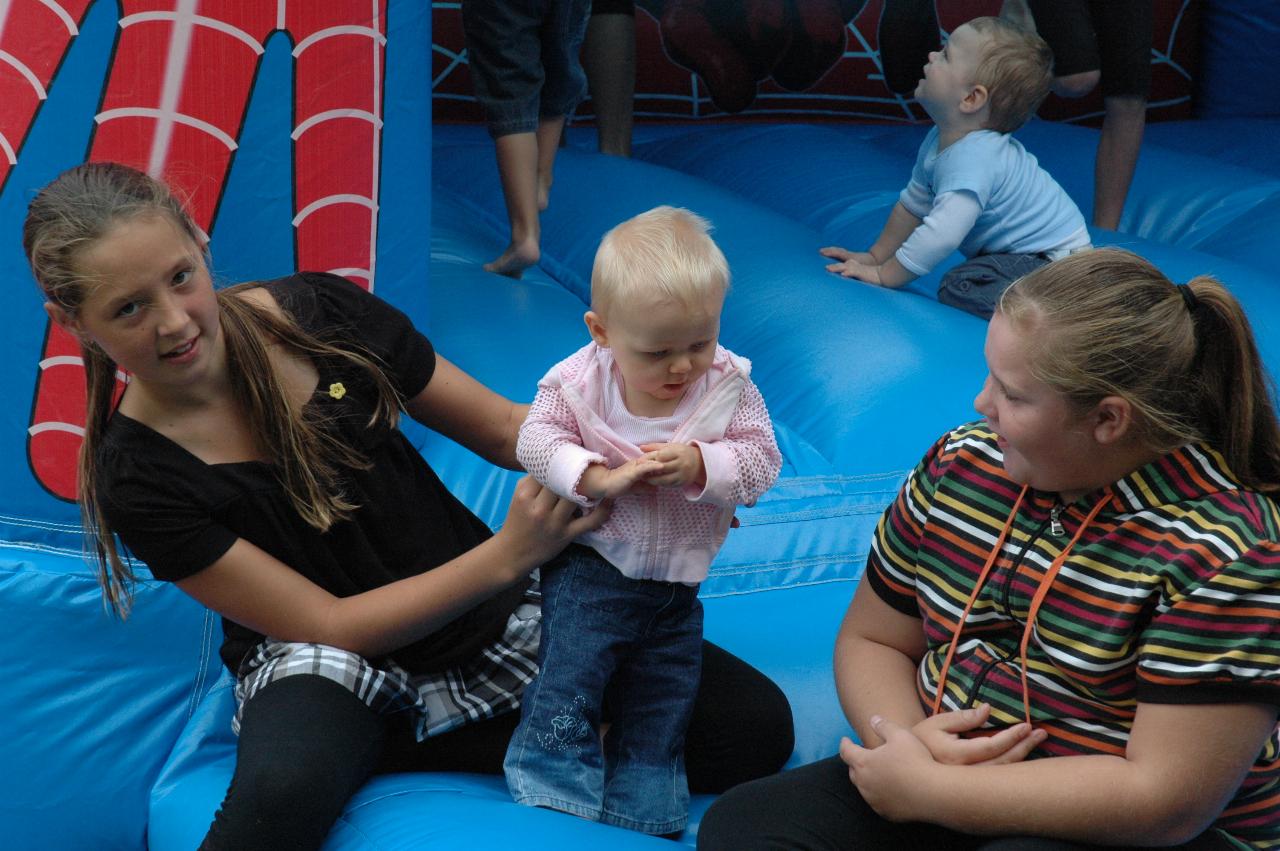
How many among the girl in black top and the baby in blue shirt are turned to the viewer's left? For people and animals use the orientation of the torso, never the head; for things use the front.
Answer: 1

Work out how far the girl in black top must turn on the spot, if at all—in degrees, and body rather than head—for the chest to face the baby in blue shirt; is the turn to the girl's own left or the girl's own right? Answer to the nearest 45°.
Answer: approximately 90° to the girl's own left

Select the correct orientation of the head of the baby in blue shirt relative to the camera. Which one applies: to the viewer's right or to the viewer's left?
to the viewer's left

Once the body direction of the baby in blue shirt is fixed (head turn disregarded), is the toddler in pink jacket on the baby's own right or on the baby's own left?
on the baby's own left

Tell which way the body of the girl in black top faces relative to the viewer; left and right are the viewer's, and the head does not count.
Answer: facing the viewer and to the right of the viewer

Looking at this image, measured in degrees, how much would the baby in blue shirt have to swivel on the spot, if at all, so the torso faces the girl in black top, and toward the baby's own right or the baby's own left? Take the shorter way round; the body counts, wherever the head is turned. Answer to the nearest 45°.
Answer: approximately 90° to the baby's own left

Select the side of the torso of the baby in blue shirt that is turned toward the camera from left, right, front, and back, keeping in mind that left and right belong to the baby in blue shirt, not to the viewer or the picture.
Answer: left
